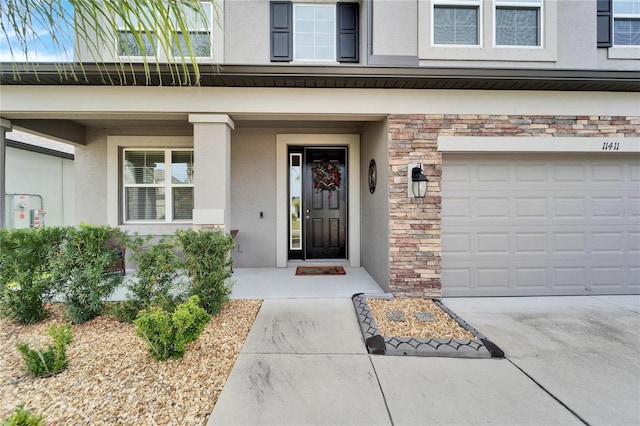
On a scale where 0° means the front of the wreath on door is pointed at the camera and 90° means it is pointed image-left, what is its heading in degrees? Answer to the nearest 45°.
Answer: approximately 0°

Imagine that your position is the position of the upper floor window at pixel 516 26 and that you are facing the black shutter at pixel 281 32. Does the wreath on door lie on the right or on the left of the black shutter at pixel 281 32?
right

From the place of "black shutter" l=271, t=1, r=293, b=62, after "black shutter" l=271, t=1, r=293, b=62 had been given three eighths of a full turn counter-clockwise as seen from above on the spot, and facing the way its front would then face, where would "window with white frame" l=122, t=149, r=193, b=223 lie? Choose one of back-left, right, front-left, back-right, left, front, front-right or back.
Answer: left

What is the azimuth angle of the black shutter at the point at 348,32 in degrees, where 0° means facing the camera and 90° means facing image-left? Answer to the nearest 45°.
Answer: approximately 0°

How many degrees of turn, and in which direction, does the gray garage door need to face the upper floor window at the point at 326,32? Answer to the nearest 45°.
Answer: approximately 45° to its right
